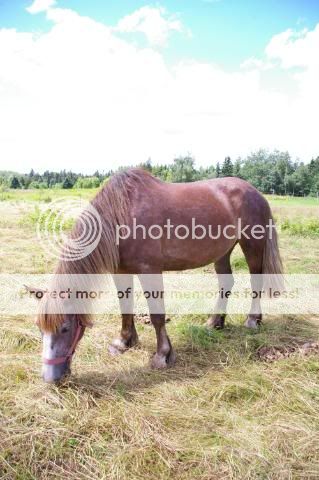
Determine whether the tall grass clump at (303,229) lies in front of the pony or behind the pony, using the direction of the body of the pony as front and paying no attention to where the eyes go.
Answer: behind

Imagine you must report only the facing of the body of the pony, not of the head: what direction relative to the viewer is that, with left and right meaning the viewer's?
facing the viewer and to the left of the viewer

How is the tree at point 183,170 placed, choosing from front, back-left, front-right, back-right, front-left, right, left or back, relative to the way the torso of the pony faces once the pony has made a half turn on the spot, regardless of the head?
front-left
